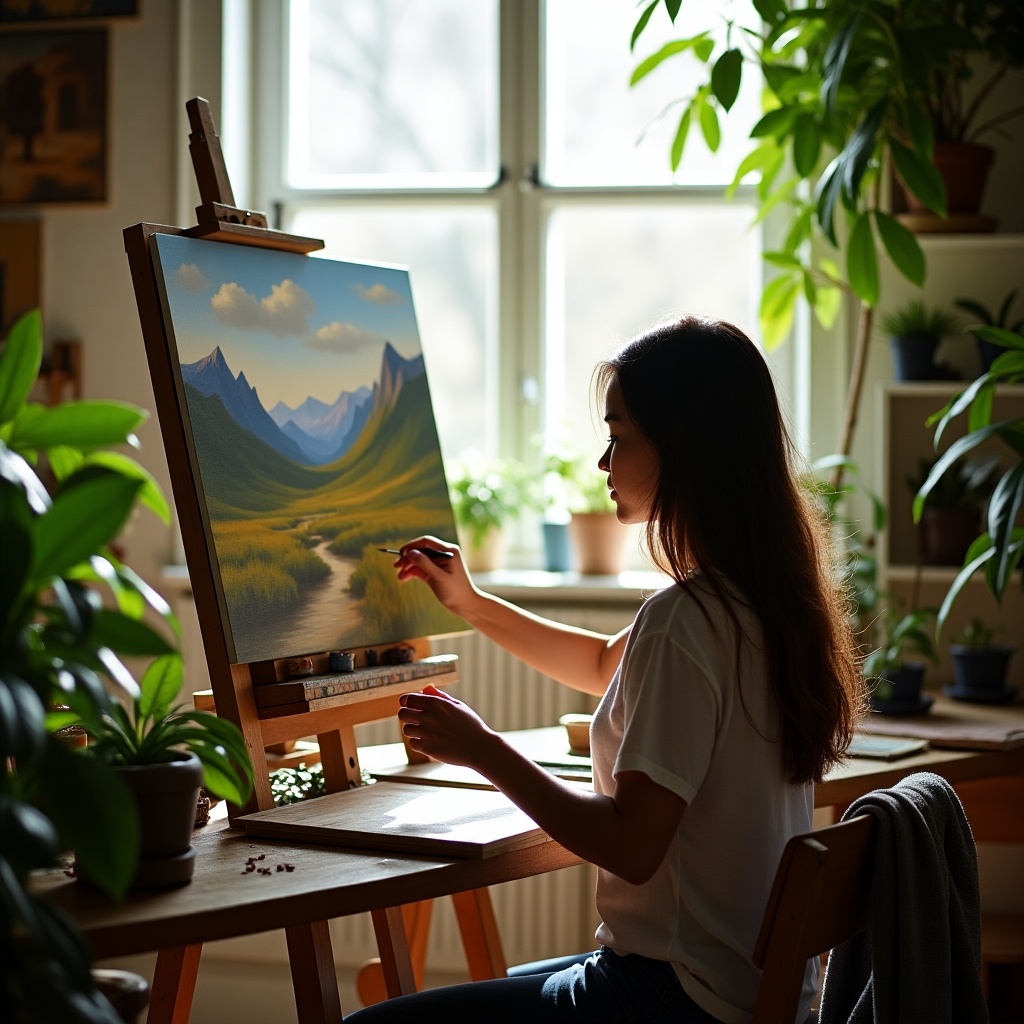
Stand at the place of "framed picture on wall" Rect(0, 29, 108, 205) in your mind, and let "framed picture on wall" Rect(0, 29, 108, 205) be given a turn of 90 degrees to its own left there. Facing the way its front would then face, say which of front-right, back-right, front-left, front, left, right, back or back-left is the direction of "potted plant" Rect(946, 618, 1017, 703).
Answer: front-right

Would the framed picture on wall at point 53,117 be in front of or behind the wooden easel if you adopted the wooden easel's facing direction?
behind

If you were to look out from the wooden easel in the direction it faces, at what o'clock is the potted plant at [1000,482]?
The potted plant is roughly at 10 o'clock from the wooden easel.

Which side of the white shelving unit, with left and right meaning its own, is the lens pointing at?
front

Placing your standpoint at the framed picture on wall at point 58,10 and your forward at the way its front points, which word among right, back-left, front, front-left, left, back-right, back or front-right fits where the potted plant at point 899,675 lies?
front-left

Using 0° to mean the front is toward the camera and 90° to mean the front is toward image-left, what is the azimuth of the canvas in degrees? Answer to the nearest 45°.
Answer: approximately 315°

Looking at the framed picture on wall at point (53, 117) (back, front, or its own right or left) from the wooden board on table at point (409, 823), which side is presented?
front

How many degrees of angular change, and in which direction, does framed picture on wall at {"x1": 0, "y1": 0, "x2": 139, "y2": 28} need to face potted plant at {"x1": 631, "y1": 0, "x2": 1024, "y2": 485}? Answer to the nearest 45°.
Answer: approximately 45° to its left

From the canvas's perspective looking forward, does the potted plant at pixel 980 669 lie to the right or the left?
on its left

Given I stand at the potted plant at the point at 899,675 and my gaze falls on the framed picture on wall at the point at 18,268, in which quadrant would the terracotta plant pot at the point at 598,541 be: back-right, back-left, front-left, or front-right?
front-right

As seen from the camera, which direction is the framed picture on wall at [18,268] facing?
toward the camera

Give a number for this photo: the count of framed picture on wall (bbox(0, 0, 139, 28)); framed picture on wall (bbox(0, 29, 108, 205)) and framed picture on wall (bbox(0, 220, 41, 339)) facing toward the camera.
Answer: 3
